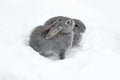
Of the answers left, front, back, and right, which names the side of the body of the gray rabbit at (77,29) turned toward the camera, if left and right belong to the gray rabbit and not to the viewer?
right
